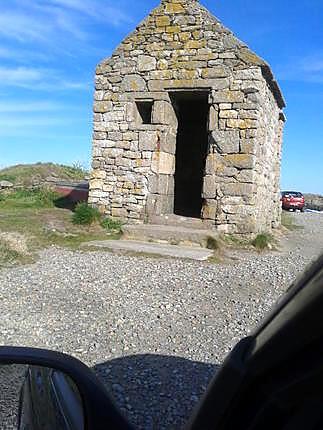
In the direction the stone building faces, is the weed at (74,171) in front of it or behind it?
behind

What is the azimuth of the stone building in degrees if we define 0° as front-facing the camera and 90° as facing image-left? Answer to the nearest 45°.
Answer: approximately 0°

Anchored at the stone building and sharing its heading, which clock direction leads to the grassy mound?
The grassy mound is roughly at 5 o'clock from the stone building.

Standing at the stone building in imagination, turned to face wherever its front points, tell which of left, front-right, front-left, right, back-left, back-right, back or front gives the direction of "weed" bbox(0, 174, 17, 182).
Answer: back-right

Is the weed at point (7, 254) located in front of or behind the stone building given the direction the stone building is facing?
in front
